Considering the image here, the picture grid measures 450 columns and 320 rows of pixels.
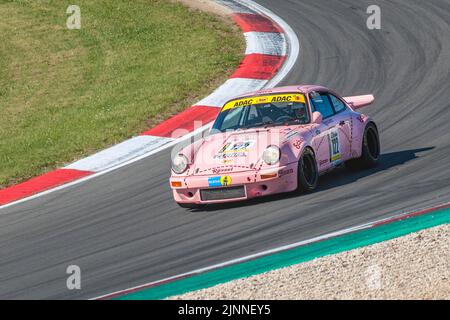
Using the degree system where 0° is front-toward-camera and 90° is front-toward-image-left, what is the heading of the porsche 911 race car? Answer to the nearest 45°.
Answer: approximately 45°
